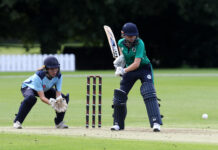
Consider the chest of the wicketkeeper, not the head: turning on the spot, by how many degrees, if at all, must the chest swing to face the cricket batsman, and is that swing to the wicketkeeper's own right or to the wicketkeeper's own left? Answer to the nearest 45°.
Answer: approximately 45° to the wicketkeeper's own left

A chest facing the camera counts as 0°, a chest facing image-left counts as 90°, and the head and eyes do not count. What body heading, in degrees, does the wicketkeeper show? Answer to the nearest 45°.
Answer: approximately 315°
